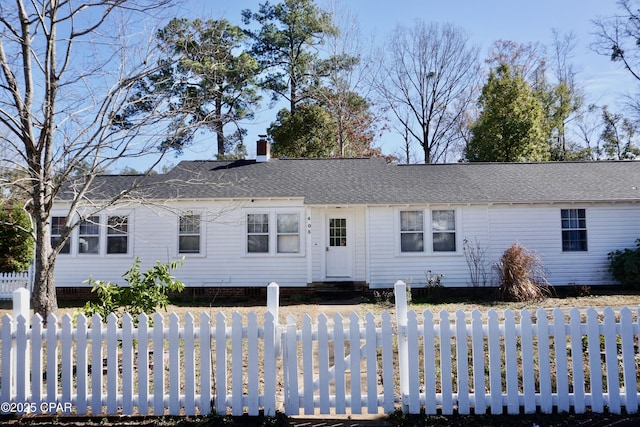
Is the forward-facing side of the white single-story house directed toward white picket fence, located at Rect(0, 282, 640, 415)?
yes

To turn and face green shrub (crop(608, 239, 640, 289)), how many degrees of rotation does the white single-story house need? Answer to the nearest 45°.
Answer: approximately 90° to its left

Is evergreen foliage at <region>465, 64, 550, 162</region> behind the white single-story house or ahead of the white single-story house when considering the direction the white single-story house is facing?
behind

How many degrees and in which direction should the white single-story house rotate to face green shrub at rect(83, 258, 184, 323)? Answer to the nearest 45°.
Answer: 0° — it already faces it

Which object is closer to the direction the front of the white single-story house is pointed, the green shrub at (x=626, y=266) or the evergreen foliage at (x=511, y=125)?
the green shrub

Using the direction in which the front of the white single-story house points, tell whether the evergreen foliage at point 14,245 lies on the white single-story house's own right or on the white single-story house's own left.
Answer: on the white single-story house's own right

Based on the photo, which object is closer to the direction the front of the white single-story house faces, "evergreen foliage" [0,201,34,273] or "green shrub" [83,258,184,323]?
the green shrub

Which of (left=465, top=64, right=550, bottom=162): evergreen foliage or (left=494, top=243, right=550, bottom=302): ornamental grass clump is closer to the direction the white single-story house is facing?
the ornamental grass clump

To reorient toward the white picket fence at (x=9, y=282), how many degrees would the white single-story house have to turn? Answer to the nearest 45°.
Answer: approximately 90° to its right

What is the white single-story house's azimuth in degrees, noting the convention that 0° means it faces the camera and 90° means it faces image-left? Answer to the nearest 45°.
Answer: approximately 0°
